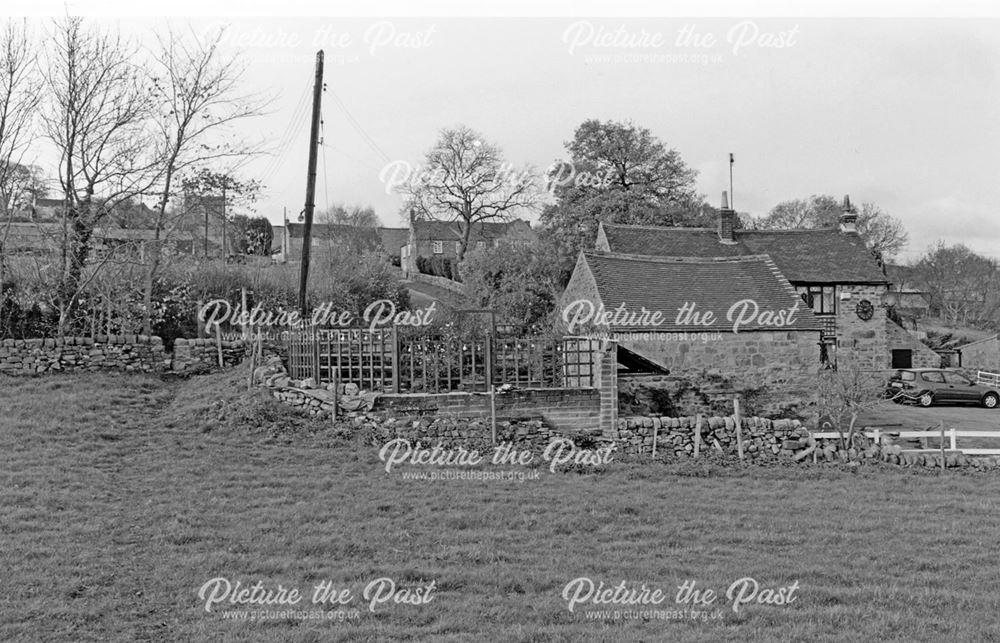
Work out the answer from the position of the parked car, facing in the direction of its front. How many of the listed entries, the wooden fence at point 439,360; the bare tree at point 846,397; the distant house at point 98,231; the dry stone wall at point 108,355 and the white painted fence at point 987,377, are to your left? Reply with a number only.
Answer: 1

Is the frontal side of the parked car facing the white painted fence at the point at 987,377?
no

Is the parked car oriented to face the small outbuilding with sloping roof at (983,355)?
no

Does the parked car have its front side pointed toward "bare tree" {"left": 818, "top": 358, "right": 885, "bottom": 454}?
no
